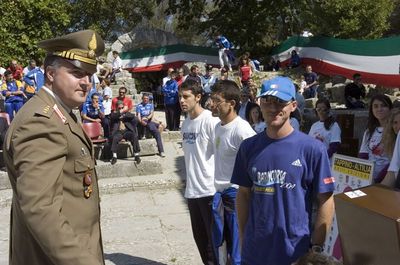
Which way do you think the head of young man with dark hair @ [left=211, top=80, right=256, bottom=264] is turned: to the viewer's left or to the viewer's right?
to the viewer's left

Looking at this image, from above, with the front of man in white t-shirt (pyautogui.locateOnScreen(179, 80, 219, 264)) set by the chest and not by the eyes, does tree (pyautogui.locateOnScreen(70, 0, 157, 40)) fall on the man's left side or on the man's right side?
on the man's right side

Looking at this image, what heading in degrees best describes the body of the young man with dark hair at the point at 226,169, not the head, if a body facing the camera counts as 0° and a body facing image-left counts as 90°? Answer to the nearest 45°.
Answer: approximately 45°

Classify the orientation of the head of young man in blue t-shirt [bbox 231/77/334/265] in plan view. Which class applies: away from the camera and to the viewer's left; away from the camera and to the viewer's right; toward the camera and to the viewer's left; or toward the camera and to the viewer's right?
toward the camera and to the viewer's left

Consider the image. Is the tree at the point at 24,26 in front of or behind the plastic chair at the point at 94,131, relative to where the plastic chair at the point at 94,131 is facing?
behind

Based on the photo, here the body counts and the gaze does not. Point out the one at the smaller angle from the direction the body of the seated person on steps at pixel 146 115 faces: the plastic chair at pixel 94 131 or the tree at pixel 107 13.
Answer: the plastic chair

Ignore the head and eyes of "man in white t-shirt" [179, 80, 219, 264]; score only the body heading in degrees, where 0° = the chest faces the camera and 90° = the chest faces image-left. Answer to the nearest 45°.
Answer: approximately 45°

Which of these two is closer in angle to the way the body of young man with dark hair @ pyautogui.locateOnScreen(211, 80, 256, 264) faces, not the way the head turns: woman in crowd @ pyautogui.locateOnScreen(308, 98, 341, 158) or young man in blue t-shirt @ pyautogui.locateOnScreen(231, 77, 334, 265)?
the young man in blue t-shirt

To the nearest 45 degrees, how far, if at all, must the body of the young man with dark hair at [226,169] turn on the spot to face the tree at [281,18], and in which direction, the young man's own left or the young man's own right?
approximately 135° to the young man's own right

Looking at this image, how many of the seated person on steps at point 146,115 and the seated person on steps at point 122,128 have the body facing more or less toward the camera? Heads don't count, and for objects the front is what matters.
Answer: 2

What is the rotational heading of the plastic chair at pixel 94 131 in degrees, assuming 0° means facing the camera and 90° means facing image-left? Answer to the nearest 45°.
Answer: approximately 315°

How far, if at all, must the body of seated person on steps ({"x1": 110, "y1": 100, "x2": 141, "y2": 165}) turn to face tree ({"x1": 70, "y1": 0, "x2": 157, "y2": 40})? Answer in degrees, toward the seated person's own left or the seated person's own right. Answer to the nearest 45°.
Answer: approximately 180°
